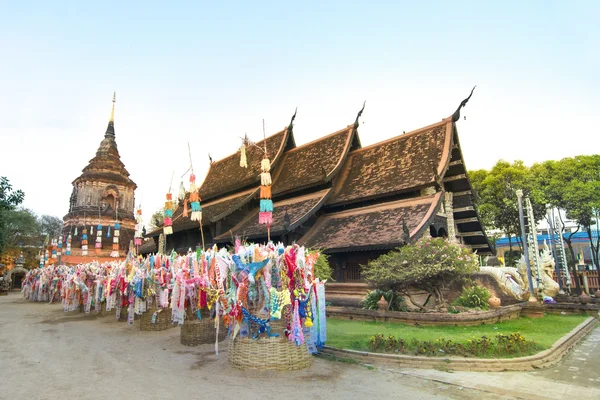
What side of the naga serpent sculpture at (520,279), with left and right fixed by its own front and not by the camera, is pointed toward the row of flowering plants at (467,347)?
right

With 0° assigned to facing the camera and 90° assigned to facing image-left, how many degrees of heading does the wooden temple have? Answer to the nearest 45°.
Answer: approximately 315°

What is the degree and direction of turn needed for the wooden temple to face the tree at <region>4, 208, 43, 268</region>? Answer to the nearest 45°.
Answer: approximately 180°

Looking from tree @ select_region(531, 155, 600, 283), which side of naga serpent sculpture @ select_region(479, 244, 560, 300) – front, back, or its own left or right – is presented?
left

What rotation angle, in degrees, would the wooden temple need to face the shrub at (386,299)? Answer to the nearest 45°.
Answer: approximately 45° to its right

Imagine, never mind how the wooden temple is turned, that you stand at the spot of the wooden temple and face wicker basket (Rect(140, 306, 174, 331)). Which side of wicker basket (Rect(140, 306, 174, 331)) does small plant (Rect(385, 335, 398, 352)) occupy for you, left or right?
left

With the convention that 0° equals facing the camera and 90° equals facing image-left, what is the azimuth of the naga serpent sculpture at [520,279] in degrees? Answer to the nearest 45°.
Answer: approximately 270°

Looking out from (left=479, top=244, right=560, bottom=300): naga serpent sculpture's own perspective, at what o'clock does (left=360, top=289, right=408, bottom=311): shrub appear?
The shrub is roughly at 4 o'clock from the naga serpent sculpture.
